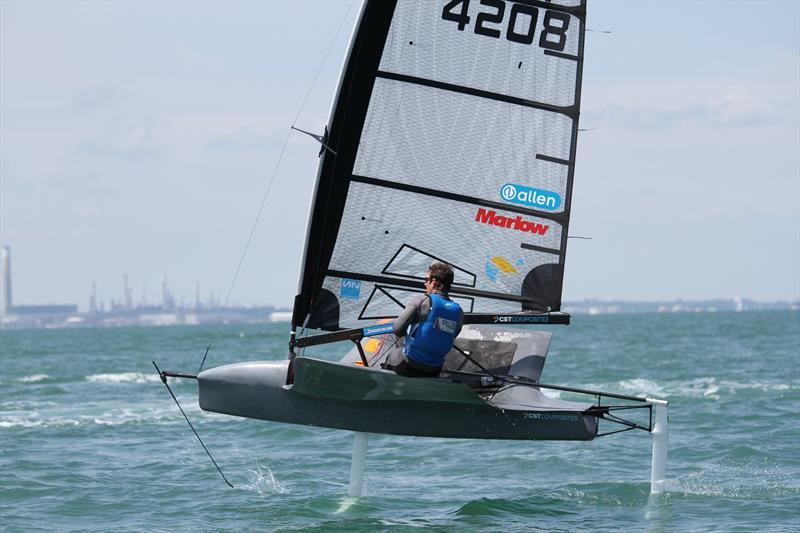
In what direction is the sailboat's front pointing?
to the viewer's left

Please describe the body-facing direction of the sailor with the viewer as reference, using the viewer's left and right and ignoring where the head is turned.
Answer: facing away from the viewer and to the left of the viewer
